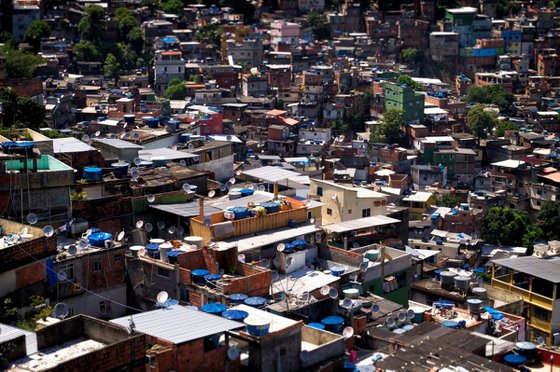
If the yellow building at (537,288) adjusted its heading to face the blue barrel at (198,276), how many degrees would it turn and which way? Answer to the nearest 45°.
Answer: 0° — it already faces it

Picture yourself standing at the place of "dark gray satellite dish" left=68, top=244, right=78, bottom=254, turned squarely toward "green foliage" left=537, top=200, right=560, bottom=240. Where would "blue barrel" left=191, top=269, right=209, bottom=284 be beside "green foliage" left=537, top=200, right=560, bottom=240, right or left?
right

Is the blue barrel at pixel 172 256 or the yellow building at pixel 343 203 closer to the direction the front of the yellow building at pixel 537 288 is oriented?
the blue barrel

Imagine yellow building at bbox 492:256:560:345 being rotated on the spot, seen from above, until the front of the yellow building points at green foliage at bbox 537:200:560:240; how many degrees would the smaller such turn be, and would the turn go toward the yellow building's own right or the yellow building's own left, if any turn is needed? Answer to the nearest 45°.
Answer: approximately 135° to the yellow building's own right

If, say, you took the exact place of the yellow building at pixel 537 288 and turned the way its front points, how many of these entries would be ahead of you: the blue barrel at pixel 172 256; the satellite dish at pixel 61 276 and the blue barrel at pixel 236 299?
3

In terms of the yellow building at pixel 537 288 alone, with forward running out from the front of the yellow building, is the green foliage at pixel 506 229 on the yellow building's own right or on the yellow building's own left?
on the yellow building's own right

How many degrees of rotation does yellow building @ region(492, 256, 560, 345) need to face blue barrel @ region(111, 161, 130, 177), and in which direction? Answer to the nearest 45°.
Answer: approximately 45° to its right

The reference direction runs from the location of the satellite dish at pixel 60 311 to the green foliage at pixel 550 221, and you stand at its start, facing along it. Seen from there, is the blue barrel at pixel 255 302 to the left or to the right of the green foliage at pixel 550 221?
right

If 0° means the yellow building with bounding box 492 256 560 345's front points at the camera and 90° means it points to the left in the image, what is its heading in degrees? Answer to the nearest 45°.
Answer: approximately 45°

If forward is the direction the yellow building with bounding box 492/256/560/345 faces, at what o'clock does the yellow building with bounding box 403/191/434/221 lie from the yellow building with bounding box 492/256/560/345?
the yellow building with bounding box 403/191/434/221 is roughly at 4 o'clock from the yellow building with bounding box 492/256/560/345.

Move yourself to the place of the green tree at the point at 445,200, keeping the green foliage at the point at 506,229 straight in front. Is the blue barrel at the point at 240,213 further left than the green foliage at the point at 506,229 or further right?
right

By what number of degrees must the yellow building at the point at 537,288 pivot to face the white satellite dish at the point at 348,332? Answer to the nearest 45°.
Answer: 0° — it already faces it
